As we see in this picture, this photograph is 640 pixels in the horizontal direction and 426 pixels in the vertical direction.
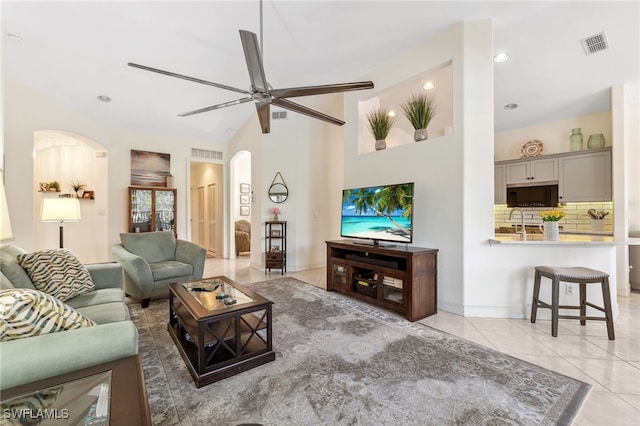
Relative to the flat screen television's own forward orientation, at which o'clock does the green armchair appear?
The green armchair is roughly at 1 o'clock from the flat screen television.

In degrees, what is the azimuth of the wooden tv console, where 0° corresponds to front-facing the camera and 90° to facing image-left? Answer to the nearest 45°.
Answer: approximately 45°

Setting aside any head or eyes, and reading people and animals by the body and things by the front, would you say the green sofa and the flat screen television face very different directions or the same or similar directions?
very different directions

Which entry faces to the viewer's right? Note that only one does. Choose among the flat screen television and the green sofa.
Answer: the green sofa

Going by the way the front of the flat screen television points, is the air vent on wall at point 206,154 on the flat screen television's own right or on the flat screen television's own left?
on the flat screen television's own right

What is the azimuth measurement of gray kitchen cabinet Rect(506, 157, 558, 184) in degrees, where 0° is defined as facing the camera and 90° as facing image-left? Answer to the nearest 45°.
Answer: approximately 0°

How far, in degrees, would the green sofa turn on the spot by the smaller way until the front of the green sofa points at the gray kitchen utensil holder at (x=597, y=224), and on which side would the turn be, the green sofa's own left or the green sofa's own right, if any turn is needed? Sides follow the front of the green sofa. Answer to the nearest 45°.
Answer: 0° — it already faces it

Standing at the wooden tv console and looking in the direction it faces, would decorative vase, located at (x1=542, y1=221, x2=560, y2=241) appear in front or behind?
behind

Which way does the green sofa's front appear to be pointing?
to the viewer's right

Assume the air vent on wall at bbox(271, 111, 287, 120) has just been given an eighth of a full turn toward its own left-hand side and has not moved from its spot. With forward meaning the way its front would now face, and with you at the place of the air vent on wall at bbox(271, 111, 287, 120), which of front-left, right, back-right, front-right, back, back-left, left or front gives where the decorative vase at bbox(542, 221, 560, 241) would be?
front

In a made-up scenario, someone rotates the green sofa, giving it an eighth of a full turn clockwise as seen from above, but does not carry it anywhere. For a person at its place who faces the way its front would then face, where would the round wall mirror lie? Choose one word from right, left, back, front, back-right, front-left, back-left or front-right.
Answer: left
